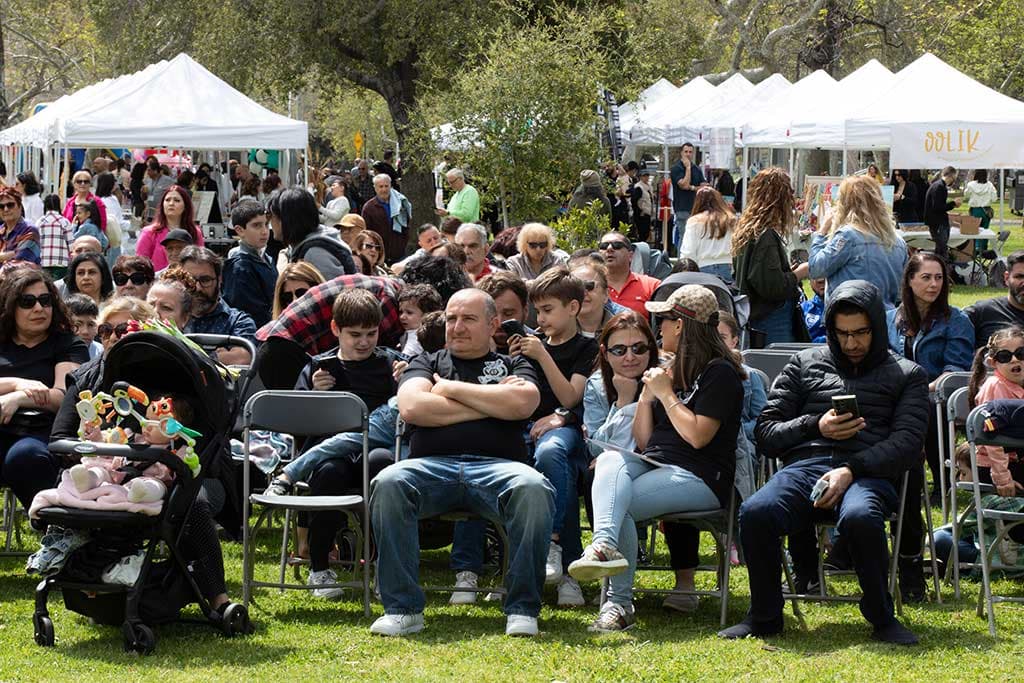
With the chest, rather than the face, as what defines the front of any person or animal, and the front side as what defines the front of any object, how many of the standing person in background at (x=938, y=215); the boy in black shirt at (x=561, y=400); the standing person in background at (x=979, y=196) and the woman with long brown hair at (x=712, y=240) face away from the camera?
2

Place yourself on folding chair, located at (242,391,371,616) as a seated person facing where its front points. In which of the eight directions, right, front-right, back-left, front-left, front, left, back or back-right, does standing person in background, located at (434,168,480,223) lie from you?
back

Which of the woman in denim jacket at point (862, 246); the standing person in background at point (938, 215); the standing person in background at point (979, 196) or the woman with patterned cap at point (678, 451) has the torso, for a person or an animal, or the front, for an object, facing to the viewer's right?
the standing person in background at point (938, 215)

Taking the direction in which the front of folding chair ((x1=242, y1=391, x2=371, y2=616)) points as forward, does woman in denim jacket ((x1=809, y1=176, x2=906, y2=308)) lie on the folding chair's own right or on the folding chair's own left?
on the folding chair's own left

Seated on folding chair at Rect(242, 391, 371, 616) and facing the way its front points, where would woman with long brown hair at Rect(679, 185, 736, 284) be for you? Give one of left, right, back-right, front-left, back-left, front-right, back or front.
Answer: back-left

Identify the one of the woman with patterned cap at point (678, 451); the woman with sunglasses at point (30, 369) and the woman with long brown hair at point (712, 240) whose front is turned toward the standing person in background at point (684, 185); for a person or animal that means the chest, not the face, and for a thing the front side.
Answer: the woman with long brown hair

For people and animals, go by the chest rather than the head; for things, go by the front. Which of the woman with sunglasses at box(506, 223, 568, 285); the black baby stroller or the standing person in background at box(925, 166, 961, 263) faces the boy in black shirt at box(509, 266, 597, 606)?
the woman with sunglasses

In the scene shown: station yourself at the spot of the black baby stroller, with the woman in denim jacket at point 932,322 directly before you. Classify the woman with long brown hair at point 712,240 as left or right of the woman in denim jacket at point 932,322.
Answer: left

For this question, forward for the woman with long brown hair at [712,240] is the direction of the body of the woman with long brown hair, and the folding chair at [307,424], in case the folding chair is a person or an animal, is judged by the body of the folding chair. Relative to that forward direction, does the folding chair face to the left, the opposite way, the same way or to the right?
the opposite way

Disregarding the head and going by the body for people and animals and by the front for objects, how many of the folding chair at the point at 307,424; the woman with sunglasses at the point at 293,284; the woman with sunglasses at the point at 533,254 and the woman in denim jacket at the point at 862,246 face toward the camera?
3

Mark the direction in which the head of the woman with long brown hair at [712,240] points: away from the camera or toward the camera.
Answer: away from the camera

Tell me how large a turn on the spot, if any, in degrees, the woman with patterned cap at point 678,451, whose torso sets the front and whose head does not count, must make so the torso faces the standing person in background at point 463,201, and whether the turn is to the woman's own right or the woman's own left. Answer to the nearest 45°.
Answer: approximately 90° to the woman's own right
